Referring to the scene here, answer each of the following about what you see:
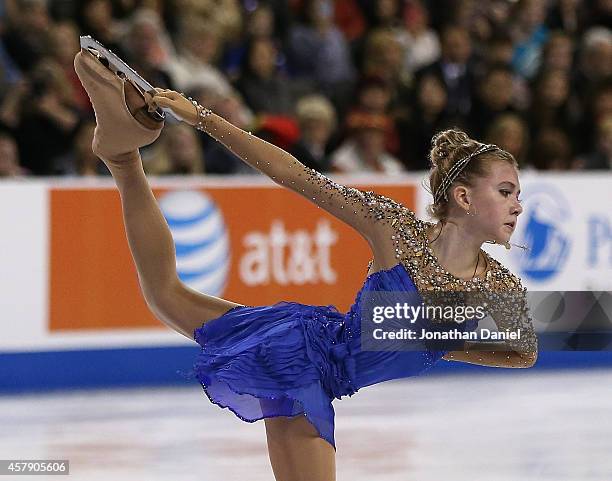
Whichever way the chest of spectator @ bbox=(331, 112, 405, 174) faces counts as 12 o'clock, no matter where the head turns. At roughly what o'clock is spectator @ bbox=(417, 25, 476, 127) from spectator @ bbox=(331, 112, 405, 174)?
spectator @ bbox=(417, 25, 476, 127) is roughly at 7 o'clock from spectator @ bbox=(331, 112, 405, 174).

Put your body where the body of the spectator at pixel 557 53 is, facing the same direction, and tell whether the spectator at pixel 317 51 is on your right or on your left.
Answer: on your right

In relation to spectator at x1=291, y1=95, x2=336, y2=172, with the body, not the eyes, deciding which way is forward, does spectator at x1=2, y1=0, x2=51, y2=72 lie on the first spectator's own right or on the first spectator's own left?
on the first spectator's own right

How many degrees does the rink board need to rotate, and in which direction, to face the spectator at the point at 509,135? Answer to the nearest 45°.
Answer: approximately 135° to its left

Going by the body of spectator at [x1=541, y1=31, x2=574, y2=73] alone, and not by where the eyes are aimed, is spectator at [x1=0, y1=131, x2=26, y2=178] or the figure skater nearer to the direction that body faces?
the figure skater

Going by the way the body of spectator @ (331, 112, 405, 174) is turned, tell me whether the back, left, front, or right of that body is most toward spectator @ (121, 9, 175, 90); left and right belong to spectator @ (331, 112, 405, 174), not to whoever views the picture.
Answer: right

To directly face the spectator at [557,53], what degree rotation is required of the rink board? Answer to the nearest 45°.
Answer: approximately 135° to its left

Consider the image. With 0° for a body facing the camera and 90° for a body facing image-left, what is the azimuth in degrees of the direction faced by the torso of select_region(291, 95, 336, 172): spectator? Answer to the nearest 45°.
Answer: approximately 0°

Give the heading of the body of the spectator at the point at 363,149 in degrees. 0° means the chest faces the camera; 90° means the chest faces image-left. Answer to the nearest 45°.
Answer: approximately 0°
